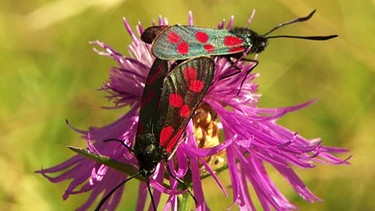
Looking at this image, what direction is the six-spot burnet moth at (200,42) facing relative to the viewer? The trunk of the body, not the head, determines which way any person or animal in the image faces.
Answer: to the viewer's right
